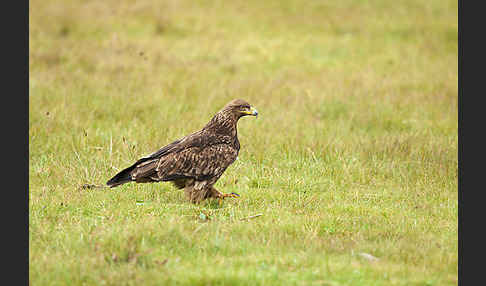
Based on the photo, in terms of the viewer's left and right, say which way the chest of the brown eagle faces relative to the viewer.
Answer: facing to the right of the viewer
